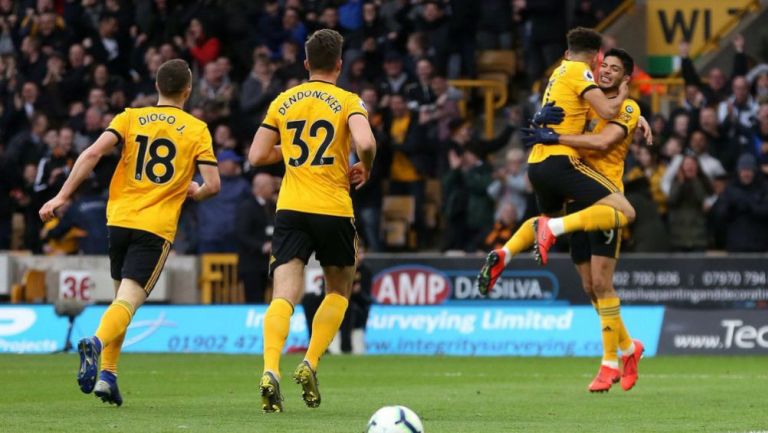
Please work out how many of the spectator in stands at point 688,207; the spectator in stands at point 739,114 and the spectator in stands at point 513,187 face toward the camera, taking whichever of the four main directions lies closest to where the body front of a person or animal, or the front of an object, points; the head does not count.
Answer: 3

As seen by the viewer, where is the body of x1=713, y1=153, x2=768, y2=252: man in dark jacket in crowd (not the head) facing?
toward the camera

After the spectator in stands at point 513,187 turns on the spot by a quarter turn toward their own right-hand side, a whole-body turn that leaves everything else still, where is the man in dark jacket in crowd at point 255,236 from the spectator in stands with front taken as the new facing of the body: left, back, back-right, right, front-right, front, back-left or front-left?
front

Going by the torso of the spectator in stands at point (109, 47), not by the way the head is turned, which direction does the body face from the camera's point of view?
toward the camera

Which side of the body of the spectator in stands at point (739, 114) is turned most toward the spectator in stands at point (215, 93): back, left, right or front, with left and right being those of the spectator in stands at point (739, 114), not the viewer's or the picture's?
right

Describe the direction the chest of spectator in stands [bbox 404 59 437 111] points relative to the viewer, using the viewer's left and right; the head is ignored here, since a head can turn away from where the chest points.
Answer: facing the viewer

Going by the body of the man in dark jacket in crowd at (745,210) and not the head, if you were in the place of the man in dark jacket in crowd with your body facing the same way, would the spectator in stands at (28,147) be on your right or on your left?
on your right

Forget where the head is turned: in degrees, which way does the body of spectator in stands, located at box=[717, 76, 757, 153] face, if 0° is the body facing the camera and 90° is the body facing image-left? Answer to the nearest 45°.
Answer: approximately 0°
